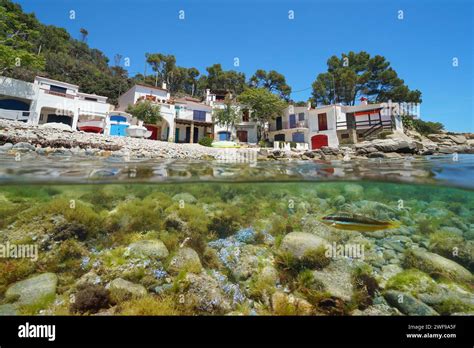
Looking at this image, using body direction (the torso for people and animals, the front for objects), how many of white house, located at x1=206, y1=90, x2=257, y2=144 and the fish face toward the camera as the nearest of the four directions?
1

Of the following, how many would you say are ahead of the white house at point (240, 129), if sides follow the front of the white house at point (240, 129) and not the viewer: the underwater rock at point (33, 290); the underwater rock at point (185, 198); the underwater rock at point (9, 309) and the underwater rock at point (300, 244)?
4

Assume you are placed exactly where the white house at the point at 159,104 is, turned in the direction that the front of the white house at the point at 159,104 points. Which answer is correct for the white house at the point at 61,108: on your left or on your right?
on your right

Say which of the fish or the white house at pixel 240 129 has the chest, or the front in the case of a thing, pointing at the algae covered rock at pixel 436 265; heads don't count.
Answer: the white house

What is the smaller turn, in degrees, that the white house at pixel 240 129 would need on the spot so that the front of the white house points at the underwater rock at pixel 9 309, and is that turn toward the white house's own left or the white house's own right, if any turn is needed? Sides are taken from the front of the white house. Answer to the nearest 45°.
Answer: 0° — it already faces it

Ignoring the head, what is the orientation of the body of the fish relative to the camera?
to the viewer's left

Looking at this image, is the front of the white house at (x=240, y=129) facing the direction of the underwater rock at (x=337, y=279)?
yes

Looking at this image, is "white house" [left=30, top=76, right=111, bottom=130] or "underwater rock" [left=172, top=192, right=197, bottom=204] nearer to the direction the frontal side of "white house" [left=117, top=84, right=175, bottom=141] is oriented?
the underwater rock

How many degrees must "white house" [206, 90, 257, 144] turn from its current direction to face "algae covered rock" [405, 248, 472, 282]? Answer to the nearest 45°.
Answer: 0° — it already faces it

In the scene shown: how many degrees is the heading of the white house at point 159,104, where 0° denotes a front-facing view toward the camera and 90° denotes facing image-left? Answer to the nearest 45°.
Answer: approximately 315°

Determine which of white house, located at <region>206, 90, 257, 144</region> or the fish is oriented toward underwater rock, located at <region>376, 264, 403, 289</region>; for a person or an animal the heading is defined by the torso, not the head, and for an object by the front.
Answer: the white house
